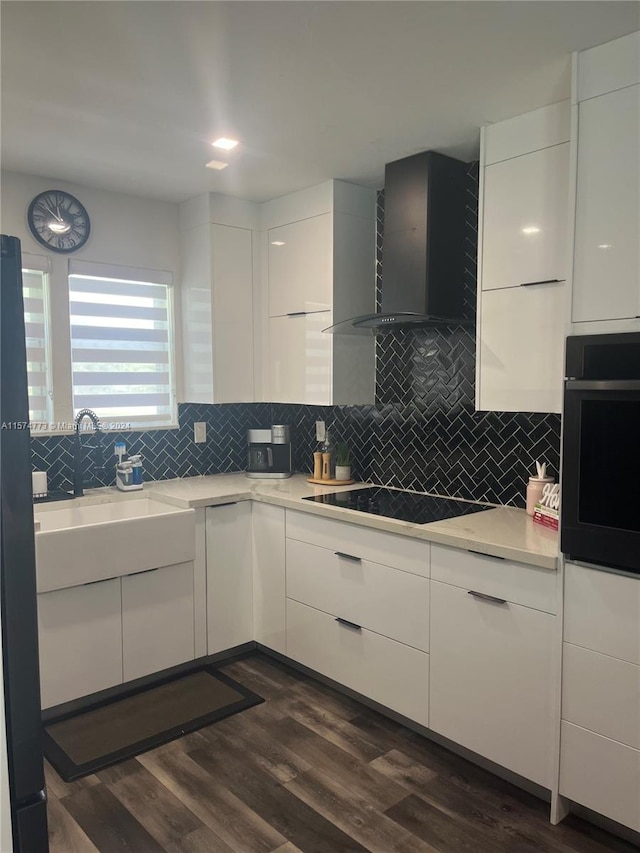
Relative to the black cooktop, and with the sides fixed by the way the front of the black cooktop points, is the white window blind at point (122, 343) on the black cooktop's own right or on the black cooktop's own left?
on the black cooktop's own right

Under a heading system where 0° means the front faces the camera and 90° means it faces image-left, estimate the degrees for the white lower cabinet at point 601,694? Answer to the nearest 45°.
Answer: approximately 45°

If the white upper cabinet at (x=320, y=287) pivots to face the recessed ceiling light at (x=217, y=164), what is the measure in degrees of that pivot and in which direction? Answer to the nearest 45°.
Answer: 0° — it already faces it

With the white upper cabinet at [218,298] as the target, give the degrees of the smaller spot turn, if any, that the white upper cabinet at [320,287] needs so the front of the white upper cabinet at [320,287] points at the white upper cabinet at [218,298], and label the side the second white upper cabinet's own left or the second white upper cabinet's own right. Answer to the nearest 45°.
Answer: approximately 45° to the second white upper cabinet's own right

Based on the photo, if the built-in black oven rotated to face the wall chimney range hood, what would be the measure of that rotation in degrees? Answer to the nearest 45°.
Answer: approximately 90° to its right

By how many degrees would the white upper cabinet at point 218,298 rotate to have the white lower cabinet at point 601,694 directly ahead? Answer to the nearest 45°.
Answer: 0° — it already faces it

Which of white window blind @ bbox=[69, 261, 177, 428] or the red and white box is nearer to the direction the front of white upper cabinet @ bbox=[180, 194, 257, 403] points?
the red and white box
